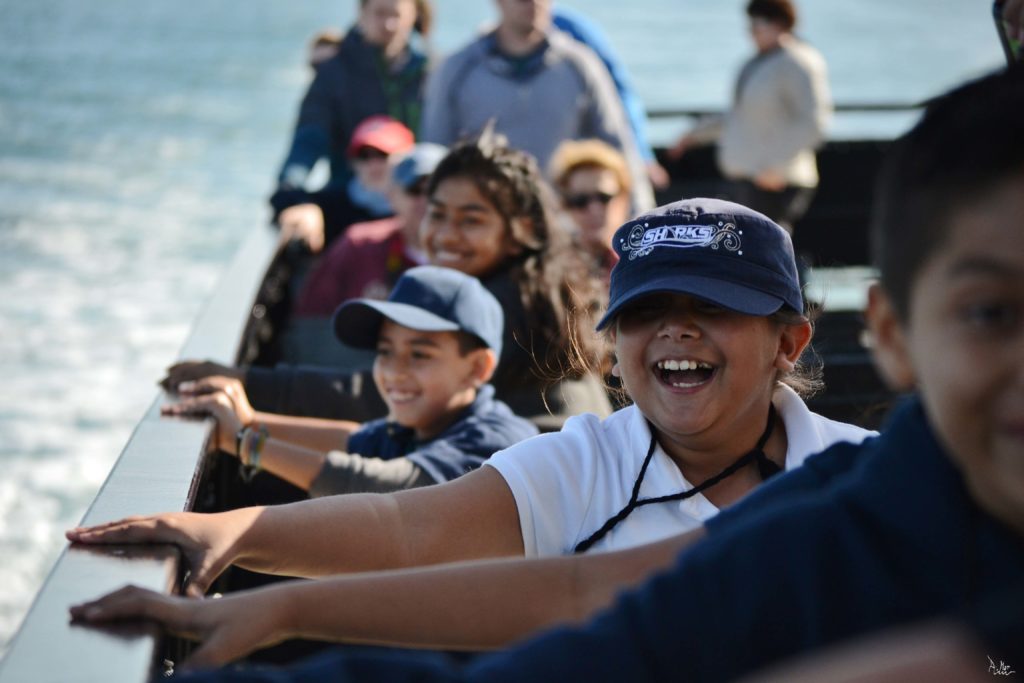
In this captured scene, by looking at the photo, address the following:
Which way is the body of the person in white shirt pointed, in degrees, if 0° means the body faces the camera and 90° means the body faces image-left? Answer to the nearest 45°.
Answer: approximately 45°

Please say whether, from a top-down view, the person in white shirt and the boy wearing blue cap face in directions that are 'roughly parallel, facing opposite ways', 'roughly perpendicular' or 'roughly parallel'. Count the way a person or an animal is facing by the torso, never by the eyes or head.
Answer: roughly parallel

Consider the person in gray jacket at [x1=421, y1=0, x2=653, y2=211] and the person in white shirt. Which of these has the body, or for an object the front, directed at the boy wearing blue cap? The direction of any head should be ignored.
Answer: the person in gray jacket

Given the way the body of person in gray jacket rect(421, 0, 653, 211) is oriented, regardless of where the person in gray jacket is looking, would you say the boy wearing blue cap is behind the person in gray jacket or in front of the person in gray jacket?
in front

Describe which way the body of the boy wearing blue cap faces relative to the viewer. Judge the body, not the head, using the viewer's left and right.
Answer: facing the viewer and to the left of the viewer

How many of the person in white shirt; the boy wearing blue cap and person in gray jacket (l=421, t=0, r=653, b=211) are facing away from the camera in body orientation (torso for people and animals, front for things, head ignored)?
0

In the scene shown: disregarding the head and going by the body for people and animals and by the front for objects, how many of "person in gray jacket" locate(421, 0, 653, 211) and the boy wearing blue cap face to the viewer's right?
0

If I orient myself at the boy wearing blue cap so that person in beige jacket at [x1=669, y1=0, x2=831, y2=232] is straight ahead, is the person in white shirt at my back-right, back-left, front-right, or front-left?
back-right

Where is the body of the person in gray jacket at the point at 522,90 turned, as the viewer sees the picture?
toward the camera

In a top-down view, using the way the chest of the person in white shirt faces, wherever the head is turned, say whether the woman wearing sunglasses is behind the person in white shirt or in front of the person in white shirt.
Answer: behind

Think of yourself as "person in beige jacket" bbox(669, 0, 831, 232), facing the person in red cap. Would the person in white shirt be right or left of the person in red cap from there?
left

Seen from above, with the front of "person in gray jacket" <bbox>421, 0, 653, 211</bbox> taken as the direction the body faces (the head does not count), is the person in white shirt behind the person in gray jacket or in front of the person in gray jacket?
in front

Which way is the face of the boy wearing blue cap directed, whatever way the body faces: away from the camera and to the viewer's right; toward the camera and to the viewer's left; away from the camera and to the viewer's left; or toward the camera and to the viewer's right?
toward the camera and to the viewer's left

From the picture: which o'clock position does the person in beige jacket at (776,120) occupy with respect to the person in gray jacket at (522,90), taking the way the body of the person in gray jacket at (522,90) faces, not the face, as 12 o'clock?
the person in beige jacket at (776,120) is roughly at 7 o'clock from the person in gray jacket at (522,90).

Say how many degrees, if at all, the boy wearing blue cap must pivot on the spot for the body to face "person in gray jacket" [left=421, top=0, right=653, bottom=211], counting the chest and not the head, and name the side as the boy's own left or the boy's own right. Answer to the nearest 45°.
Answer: approximately 135° to the boy's own right
